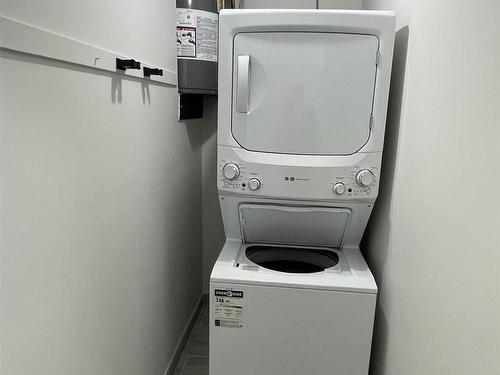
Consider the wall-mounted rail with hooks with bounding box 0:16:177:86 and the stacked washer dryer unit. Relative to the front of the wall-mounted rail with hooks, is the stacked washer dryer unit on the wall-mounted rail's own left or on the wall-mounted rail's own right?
on the wall-mounted rail's own left

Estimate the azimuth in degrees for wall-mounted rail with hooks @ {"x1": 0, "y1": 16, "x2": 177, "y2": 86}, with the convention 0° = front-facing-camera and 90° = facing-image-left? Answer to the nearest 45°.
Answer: approximately 315°

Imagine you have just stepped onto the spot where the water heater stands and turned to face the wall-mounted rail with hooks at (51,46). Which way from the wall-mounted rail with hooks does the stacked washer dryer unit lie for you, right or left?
left

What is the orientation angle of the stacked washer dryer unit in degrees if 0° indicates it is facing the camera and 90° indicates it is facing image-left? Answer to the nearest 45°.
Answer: approximately 0°

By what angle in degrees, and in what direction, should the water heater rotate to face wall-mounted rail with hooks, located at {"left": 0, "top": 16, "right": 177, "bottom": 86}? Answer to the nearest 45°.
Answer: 0° — it already faces it

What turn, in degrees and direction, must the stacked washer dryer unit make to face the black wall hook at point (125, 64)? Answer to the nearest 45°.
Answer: approximately 90° to its right

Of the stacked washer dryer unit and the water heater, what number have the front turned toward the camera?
2

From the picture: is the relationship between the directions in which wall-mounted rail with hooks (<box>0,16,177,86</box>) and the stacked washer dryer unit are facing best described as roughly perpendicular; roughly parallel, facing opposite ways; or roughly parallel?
roughly perpendicular
